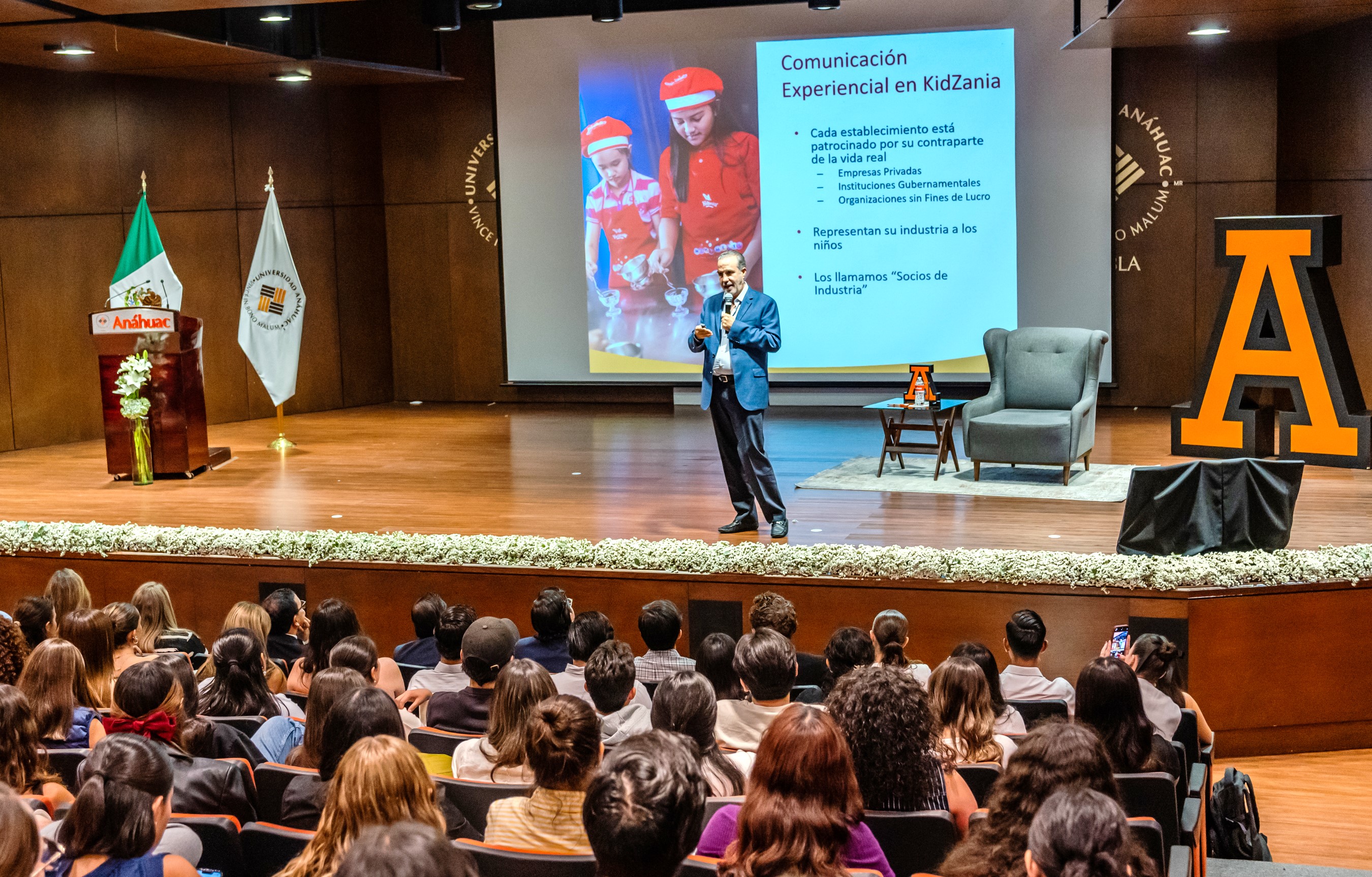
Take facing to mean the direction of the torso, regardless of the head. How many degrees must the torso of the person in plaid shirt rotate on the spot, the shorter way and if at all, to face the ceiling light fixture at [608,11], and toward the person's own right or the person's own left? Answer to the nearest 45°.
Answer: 0° — they already face it

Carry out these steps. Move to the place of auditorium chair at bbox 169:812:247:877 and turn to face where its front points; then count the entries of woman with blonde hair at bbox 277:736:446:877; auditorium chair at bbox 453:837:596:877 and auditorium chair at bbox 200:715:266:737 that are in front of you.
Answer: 1

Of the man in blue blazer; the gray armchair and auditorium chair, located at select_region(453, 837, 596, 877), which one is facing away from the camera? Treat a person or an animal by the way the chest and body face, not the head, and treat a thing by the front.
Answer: the auditorium chair

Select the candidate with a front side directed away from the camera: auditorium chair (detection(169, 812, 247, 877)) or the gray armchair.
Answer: the auditorium chair

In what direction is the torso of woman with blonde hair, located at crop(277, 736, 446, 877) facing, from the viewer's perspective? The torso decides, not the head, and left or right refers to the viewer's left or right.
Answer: facing away from the viewer

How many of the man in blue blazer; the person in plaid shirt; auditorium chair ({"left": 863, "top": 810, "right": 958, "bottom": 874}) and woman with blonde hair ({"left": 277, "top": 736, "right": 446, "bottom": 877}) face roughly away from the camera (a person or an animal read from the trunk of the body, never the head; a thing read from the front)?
3

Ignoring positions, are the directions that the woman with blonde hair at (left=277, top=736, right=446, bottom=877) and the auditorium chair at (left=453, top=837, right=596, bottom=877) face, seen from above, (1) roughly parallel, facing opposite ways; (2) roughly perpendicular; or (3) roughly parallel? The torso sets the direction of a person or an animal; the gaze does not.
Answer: roughly parallel

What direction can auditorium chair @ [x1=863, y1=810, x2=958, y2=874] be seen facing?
away from the camera

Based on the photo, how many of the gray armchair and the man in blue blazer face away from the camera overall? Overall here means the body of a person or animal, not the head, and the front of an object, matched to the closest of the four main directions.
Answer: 0

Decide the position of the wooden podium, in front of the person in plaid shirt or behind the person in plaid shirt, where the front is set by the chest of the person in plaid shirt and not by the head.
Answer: in front

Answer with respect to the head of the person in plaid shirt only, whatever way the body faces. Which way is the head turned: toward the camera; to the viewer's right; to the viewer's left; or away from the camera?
away from the camera

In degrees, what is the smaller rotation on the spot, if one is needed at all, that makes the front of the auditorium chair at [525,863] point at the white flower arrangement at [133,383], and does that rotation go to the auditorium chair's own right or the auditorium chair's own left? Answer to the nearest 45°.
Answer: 0° — it already faces it

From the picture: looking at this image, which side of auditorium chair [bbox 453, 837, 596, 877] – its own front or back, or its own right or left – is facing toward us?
back

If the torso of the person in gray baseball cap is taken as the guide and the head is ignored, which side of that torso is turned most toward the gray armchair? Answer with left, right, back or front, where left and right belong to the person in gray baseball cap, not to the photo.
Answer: front

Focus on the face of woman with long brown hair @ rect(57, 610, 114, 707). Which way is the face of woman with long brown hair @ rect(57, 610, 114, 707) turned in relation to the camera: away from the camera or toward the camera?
away from the camera

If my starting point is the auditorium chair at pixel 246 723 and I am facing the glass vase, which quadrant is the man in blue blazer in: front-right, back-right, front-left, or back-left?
front-right

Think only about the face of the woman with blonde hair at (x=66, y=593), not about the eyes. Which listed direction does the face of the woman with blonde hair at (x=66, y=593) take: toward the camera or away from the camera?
away from the camera

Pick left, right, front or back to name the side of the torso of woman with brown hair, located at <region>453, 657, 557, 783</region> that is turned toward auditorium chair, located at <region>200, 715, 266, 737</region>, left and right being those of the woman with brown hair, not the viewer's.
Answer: left

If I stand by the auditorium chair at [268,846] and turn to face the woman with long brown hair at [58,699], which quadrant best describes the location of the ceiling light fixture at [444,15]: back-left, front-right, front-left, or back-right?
front-right

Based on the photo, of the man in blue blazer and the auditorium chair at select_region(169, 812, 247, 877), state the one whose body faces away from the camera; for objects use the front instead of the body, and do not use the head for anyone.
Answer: the auditorium chair
